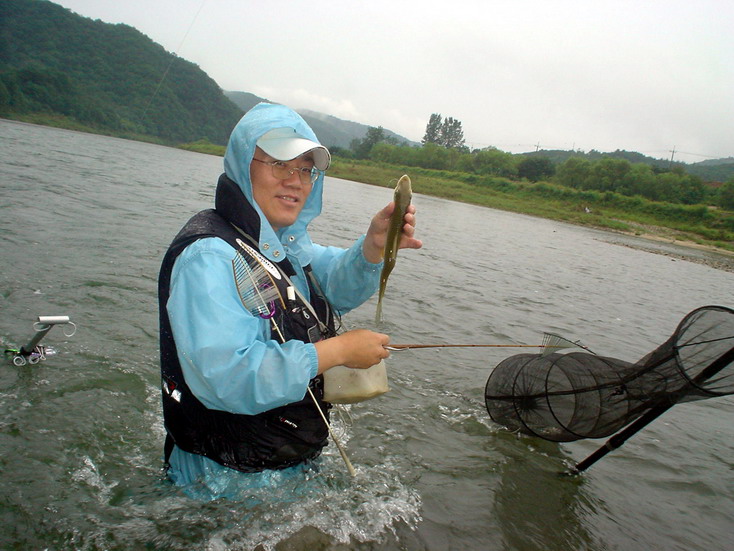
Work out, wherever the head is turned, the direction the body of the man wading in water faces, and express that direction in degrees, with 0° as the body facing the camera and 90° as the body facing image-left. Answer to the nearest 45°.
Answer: approximately 315°
